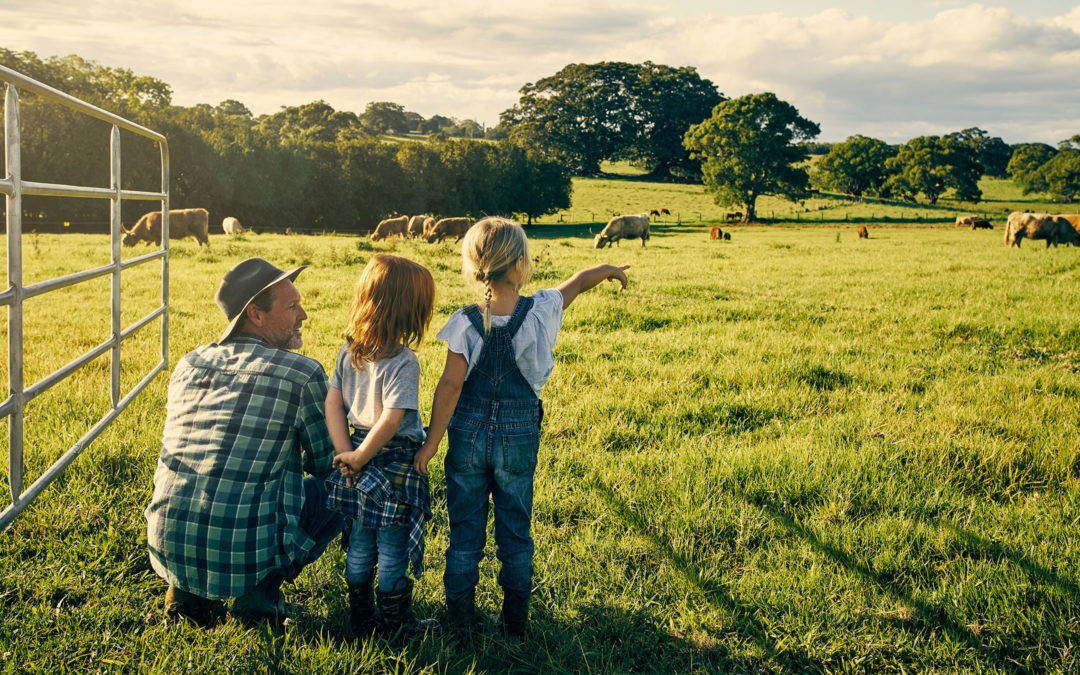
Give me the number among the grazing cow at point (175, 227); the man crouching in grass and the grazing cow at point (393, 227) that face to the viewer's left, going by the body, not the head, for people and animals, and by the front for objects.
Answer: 2

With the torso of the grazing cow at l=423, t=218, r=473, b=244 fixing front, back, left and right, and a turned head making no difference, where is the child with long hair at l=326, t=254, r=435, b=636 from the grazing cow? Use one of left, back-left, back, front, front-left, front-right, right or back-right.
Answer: left

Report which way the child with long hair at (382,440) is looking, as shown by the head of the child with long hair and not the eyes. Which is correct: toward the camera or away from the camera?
away from the camera

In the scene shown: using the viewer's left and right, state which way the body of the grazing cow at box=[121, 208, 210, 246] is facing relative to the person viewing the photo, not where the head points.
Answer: facing to the left of the viewer

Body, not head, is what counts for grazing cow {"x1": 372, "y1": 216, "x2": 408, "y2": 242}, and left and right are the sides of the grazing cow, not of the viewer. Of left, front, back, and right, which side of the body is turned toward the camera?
left

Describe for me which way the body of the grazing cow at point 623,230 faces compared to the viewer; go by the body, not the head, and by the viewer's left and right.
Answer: facing to the left of the viewer

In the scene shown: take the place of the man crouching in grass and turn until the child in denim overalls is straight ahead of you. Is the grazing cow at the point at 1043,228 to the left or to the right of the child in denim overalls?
left

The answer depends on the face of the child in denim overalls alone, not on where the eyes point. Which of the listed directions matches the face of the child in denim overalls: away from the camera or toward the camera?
away from the camera

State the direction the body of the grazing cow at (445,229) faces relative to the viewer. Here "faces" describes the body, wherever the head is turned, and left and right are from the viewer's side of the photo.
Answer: facing to the left of the viewer

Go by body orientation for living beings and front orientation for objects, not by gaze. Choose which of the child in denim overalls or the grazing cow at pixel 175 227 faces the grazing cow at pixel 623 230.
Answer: the child in denim overalls

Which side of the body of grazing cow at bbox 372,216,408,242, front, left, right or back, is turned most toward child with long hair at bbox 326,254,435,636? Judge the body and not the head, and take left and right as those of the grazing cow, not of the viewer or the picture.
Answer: left
